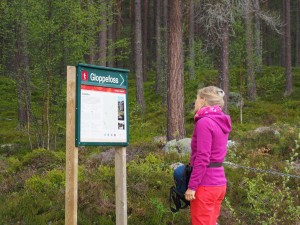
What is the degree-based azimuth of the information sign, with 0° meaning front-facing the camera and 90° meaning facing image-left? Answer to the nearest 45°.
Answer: approximately 315°

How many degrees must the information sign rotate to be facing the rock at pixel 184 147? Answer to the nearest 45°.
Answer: approximately 135° to its left

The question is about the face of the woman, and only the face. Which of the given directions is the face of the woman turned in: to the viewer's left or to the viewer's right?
to the viewer's left
